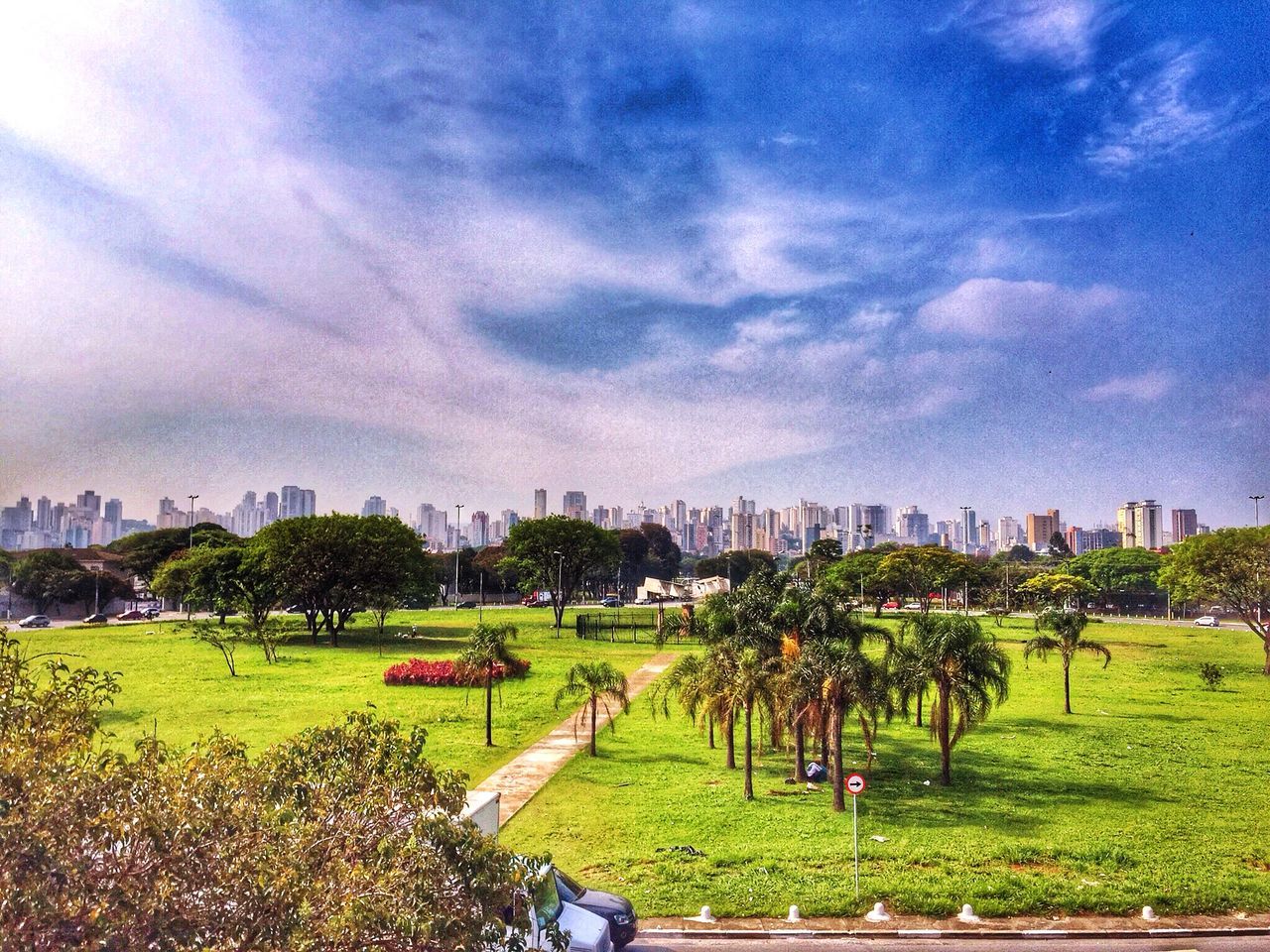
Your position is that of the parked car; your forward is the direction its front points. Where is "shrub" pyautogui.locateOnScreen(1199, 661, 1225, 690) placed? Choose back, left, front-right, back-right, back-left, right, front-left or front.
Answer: left

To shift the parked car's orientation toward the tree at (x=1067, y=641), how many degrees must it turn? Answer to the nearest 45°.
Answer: approximately 90° to its left

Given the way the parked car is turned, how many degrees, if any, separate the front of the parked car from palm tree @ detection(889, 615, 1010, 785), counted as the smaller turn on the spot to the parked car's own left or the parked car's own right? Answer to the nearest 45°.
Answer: approximately 90° to the parked car's own left

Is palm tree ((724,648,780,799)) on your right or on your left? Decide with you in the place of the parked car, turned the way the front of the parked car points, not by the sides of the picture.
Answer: on your left

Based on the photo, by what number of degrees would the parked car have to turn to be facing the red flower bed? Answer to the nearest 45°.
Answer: approximately 135° to its left

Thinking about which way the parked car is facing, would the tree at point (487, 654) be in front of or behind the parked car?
behind

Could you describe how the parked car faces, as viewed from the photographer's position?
facing the viewer and to the right of the viewer

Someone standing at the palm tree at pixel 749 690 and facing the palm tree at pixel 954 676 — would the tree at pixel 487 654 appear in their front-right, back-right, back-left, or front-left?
back-left
